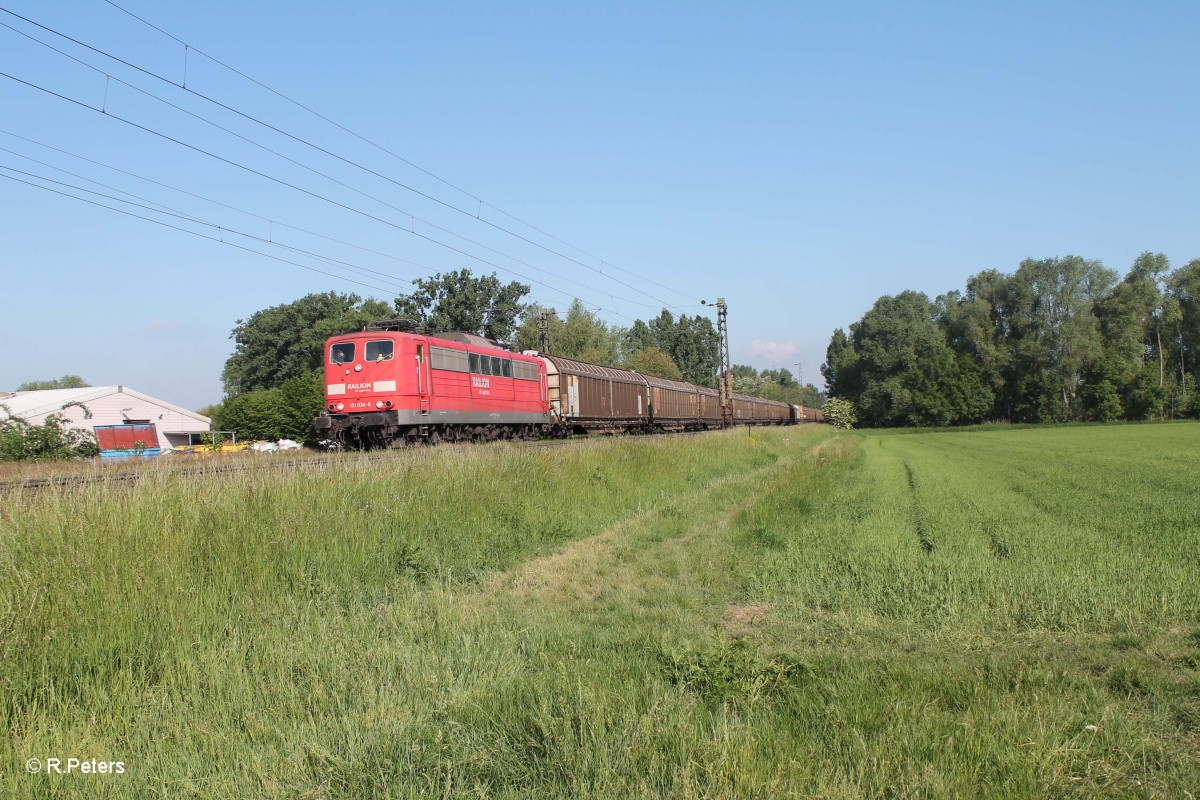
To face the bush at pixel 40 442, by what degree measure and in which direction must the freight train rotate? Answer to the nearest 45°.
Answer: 0° — it already faces it

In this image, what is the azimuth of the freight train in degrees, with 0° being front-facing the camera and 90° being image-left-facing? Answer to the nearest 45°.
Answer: approximately 45°
